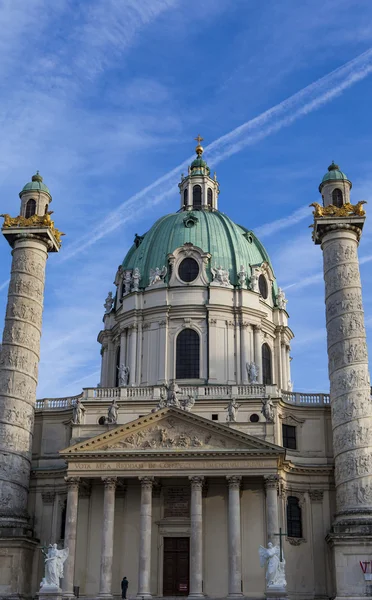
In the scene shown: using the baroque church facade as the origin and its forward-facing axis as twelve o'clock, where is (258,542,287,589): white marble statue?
The white marble statue is roughly at 11 o'clock from the baroque church facade.

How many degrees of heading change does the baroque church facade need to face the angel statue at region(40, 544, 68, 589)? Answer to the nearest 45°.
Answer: approximately 45° to its right

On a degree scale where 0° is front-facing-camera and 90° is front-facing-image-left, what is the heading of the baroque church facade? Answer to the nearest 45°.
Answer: approximately 0°
